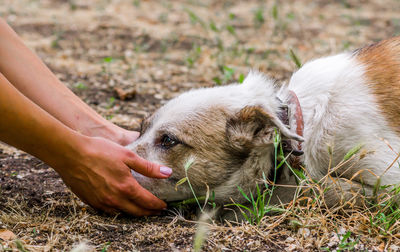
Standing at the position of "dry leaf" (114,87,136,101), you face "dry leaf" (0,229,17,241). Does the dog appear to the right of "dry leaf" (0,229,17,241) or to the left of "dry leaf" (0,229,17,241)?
left

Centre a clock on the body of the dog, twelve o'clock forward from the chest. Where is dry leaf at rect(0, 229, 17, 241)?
The dry leaf is roughly at 11 o'clock from the dog.

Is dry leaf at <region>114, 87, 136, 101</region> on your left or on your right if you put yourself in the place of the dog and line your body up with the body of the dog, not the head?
on your right

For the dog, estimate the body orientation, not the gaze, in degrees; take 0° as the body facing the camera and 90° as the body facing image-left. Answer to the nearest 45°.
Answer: approximately 90°
